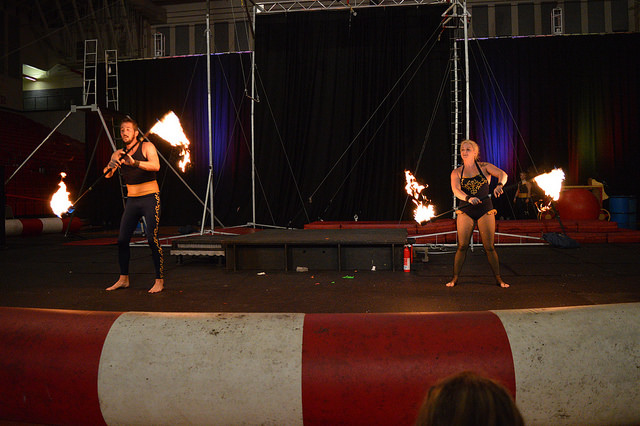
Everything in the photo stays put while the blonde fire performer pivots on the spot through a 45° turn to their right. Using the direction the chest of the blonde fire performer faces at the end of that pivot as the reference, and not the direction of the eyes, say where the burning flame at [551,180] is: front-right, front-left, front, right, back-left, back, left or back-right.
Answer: back

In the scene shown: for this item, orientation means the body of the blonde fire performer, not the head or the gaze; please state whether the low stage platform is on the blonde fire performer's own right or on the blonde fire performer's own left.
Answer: on the blonde fire performer's own right

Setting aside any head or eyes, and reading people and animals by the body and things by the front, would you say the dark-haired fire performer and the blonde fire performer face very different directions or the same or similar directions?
same or similar directions

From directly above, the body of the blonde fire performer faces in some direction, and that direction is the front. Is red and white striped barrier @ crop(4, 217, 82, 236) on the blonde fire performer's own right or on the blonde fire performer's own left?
on the blonde fire performer's own right

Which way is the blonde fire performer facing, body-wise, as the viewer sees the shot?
toward the camera

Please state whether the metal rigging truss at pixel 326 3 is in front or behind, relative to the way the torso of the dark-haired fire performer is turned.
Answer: behind

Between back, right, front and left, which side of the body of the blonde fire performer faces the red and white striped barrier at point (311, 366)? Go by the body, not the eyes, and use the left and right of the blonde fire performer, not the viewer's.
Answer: front

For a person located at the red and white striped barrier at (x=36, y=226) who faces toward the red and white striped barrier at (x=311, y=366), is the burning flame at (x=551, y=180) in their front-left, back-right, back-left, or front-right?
front-left
